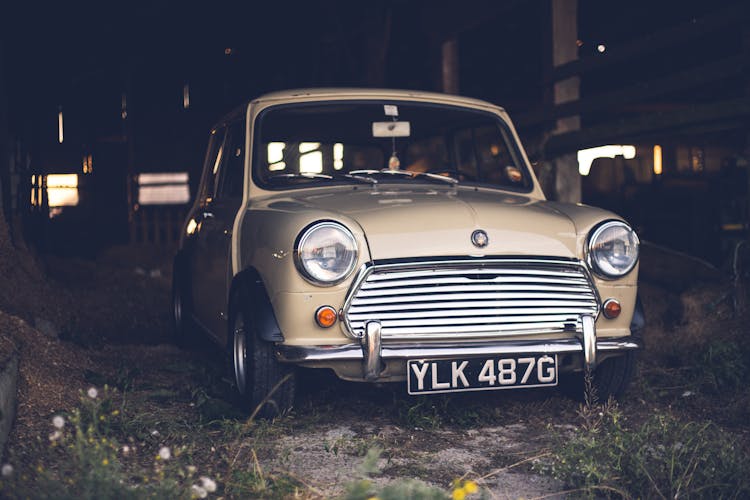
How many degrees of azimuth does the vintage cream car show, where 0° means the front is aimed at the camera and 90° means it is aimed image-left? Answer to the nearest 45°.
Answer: approximately 315°

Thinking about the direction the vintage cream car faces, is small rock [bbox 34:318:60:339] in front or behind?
behind
